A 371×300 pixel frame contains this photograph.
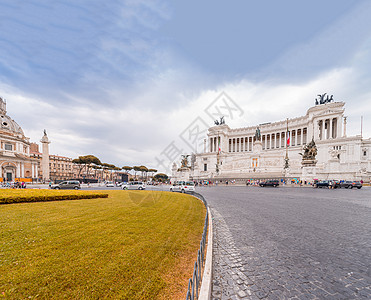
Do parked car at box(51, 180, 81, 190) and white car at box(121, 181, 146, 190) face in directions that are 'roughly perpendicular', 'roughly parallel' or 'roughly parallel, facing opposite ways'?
roughly parallel

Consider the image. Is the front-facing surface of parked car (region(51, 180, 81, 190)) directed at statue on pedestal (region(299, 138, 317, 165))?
no

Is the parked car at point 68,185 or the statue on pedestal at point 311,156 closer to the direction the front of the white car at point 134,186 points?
the parked car

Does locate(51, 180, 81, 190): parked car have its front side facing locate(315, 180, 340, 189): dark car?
no

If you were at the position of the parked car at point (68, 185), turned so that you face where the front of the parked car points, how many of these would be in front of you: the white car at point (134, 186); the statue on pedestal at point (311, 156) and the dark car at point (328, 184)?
0

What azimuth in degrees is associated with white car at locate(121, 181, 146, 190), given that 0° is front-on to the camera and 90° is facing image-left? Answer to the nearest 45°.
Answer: approximately 90°

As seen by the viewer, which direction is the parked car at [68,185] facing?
to the viewer's left

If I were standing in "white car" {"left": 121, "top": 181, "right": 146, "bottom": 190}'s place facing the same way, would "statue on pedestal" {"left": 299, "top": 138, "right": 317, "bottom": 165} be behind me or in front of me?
behind
